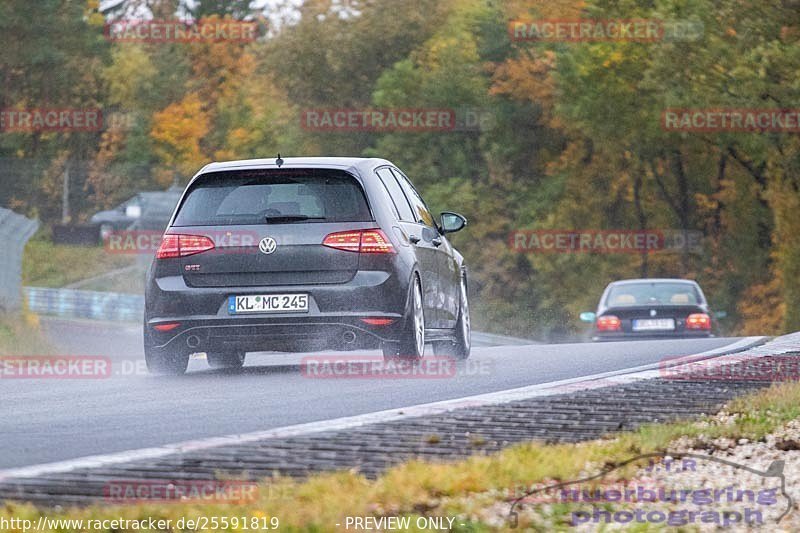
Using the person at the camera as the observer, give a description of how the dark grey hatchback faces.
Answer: facing away from the viewer

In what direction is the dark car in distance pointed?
away from the camera

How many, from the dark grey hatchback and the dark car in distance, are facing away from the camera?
2

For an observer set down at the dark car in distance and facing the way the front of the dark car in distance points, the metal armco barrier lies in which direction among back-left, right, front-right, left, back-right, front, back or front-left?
back-left

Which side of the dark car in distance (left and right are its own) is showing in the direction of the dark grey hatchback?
back

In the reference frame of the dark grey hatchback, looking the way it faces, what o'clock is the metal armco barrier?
The metal armco barrier is roughly at 11 o'clock from the dark grey hatchback.
